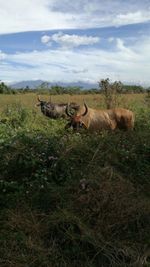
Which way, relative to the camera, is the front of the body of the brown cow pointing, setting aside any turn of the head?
to the viewer's left
